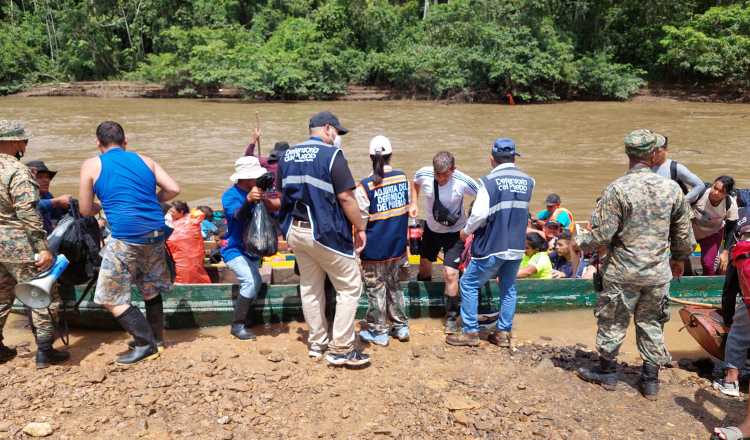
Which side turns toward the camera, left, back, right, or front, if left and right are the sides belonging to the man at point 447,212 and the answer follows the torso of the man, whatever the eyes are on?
front

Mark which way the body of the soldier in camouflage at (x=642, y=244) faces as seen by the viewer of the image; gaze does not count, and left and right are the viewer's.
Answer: facing away from the viewer

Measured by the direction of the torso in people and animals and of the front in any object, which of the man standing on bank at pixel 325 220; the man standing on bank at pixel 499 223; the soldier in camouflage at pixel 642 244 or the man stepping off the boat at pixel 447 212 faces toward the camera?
the man stepping off the boat at pixel 447 212

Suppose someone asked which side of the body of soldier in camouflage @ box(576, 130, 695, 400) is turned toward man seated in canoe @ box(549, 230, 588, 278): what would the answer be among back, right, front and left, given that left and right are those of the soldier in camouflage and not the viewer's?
front

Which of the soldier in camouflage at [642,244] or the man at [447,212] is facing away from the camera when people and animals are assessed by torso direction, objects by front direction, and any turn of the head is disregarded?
the soldier in camouflage

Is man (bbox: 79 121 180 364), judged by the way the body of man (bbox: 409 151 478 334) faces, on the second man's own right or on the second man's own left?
on the second man's own right

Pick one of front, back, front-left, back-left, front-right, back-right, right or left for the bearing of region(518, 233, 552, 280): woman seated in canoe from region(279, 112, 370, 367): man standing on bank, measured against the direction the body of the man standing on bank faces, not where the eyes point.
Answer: front

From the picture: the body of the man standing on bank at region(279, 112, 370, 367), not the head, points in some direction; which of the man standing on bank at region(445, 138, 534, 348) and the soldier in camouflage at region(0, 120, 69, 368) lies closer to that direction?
the man standing on bank

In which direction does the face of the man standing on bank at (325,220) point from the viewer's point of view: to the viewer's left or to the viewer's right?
to the viewer's right

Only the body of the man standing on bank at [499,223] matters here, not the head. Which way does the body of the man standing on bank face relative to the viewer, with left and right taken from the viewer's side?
facing away from the viewer and to the left of the viewer

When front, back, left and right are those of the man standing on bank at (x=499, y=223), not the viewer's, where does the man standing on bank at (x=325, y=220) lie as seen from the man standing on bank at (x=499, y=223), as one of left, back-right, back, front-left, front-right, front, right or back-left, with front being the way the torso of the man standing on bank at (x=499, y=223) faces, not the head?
left
